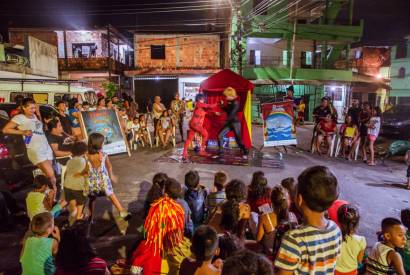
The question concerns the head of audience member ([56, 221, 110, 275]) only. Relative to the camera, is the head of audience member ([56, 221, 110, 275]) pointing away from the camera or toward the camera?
away from the camera

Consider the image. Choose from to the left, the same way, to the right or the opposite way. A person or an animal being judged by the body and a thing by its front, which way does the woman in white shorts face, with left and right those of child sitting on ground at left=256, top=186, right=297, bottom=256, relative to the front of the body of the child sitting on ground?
to the right

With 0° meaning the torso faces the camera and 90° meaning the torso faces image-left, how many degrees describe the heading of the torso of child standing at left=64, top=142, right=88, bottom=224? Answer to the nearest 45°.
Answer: approximately 225°

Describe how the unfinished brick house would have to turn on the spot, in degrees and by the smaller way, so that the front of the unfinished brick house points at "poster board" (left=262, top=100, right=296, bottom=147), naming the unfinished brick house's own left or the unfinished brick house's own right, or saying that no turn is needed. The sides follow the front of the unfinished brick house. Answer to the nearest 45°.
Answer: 0° — it already faces it

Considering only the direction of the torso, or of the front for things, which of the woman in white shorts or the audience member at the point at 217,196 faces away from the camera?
the audience member

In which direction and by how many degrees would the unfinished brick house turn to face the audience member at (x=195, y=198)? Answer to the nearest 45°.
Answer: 0° — it already faces them

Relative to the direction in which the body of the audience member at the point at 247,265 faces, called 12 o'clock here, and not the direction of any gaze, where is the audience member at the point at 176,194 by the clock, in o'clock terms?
the audience member at the point at 176,194 is roughly at 11 o'clock from the audience member at the point at 247,265.

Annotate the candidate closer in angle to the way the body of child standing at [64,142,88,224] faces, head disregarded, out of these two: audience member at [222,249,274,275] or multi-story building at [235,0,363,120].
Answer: the multi-story building

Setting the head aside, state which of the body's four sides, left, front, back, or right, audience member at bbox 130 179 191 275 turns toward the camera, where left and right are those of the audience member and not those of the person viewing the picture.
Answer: back

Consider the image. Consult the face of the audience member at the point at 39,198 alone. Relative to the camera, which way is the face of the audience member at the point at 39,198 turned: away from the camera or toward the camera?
away from the camera

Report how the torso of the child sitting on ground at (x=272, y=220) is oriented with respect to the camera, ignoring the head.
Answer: away from the camera

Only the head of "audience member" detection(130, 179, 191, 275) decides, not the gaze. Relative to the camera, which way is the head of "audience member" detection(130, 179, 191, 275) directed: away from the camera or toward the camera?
away from the camera

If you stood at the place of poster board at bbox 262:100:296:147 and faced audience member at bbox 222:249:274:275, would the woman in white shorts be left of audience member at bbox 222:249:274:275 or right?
right

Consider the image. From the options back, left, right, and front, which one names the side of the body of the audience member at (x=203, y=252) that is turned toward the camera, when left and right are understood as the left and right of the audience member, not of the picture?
back
